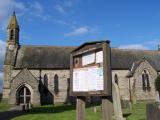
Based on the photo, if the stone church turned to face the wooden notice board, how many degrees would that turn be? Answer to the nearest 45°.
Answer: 0° — it already faces it

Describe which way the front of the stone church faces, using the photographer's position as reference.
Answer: facing the viewer

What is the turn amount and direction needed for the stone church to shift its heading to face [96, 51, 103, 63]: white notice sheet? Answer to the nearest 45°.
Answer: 0° — it already faces it

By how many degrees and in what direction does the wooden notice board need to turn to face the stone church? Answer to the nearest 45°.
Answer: approximately 135° to its right

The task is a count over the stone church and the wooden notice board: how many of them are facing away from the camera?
0

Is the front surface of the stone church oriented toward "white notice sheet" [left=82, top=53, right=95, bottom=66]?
yes

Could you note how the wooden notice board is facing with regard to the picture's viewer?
facing the viewer and to the left of the viewer

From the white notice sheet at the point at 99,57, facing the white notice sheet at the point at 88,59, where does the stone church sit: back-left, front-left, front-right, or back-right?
front-right
